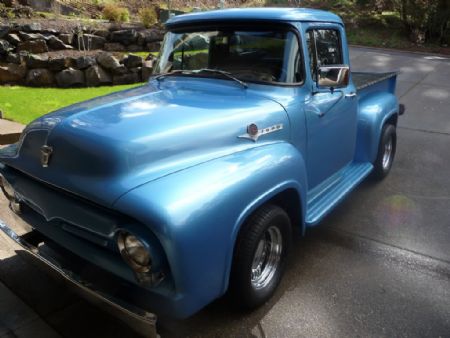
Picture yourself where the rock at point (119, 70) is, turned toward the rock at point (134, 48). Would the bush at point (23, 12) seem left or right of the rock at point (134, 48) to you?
left

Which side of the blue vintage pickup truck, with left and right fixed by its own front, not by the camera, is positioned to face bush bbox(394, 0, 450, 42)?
back

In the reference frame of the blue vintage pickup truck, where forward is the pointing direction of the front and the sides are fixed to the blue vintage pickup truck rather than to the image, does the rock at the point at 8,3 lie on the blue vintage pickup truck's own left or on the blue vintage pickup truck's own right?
on the blue vintage pickup truck's own right

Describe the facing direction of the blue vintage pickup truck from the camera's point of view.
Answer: facing the viewer and to the left of the viewer

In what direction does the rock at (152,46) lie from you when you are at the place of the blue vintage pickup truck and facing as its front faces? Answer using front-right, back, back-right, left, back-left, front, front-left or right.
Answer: back-right

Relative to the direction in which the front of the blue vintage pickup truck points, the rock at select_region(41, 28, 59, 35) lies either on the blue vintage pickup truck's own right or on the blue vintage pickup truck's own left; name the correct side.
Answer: on the blue vintage pickup truck's own right

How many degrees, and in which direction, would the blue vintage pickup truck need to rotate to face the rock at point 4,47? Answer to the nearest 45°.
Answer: approximately 90° to its right

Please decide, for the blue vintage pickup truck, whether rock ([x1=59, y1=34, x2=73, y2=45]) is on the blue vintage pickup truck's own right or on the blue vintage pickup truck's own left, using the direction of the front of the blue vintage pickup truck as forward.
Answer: on the blue vintage pickup truck's own right

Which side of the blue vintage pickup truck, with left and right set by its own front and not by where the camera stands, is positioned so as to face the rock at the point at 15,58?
right

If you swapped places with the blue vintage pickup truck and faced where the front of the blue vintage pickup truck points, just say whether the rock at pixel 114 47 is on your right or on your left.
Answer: on your right

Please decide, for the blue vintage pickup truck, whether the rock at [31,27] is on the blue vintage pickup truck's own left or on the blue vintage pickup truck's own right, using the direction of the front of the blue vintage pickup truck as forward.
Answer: on the blue vintage pickup truck's own right

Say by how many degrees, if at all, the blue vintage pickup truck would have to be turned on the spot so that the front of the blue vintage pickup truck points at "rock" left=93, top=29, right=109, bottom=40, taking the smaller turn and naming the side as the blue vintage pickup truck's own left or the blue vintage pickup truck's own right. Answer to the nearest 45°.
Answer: approximately 135° to the blue vintage pickup truck's own right
